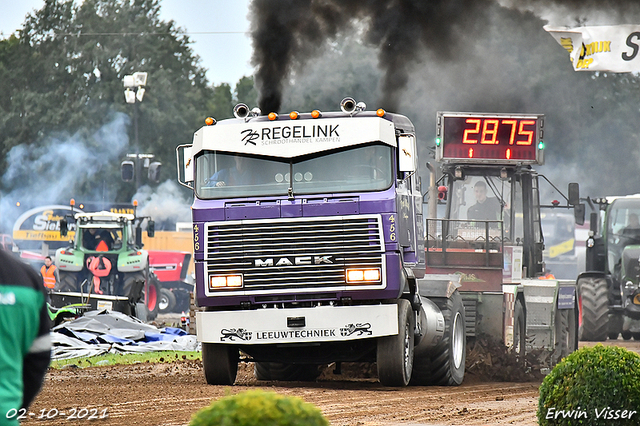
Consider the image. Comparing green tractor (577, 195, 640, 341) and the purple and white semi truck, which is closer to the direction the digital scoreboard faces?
the purple and white semi truck

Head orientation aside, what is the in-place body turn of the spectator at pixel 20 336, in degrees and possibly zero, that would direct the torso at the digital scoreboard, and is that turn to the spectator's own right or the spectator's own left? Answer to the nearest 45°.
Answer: approximately 45° to the spectator's own right

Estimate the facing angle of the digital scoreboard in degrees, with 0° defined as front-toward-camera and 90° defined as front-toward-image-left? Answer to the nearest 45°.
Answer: approximately 0°

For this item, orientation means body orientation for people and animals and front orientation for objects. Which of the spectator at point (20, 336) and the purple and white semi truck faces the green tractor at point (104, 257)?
the spectator

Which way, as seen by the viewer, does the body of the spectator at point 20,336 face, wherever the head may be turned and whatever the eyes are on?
away from the camera

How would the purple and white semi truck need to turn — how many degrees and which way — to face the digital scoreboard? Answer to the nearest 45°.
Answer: approximately 135° to its left

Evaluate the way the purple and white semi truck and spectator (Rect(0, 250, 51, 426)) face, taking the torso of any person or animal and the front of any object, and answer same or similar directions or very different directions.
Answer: very different directions

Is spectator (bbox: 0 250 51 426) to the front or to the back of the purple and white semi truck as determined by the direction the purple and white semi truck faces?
to the front
